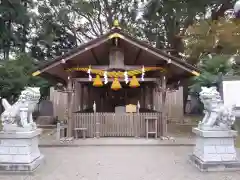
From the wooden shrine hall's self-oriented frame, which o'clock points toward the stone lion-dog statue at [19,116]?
The stone lion-dog statue is roughly at 1 o'clock from the wooden shrine hall.

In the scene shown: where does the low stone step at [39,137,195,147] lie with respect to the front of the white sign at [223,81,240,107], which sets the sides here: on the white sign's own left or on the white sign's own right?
on the white sign's own right

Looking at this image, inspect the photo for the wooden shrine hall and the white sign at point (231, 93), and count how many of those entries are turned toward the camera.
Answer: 2

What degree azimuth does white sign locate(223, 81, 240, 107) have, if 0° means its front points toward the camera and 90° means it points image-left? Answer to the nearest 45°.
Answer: approximately 0°

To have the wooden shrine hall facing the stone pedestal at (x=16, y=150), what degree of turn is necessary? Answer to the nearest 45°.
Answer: approximately 45° to its right

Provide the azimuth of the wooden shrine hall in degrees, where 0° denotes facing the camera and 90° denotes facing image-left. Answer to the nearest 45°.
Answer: approximately 0°

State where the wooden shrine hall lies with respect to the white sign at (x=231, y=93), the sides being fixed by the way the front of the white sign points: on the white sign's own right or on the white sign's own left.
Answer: on the white sign's own right

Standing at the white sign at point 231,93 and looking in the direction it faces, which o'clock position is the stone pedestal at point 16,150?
The stone pedestal is roughly at 2 o'clock from the white sign.
